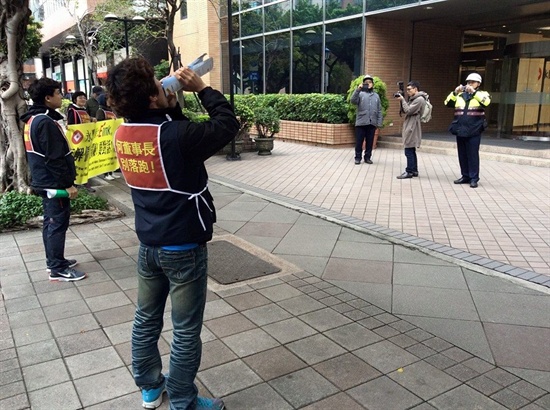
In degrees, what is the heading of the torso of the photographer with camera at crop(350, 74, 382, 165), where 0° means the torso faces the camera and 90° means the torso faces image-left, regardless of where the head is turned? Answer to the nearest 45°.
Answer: approximately 0°

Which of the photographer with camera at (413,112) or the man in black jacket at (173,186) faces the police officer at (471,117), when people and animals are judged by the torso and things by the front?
the man in black jacket

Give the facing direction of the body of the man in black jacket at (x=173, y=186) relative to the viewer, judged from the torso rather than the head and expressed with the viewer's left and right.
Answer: facing away from the viewer and to the right of the viewer

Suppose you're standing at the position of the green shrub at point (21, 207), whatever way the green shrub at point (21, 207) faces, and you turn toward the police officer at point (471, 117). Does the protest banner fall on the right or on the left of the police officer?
left

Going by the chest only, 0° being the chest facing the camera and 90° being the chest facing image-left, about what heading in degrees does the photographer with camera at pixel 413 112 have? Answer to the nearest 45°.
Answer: approximately 90°

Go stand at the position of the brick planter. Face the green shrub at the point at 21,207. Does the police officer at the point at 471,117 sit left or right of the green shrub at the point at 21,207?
left

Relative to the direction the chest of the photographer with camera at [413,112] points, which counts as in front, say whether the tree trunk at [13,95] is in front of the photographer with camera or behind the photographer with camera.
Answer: in front

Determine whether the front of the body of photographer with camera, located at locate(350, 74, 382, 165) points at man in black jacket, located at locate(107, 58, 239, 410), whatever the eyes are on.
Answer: yes

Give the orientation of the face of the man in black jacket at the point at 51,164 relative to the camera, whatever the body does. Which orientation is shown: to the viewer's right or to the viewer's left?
to the viewer's right

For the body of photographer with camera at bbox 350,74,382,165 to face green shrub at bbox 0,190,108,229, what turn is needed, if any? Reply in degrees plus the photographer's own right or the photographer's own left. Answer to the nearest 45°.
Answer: approximately 45° to the photographer's own right

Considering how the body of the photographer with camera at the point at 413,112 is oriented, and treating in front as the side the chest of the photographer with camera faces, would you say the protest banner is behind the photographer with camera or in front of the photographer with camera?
in front

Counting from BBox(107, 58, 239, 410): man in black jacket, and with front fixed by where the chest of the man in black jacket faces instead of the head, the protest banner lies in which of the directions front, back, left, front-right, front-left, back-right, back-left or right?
front-left

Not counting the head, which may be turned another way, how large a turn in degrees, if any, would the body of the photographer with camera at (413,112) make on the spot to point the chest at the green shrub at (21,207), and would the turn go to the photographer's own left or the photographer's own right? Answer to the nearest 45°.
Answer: approximately 45° to the photographer's own left

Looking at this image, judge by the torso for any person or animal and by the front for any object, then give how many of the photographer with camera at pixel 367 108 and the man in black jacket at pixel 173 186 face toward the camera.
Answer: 1

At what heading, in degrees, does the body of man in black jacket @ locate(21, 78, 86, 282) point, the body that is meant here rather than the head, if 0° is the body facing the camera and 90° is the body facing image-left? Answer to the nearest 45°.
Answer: approximately 270°
